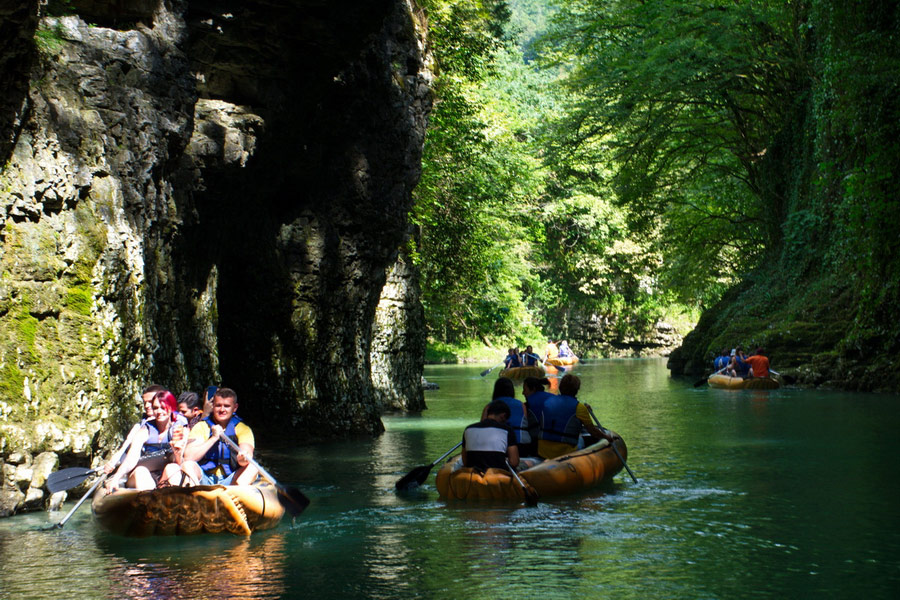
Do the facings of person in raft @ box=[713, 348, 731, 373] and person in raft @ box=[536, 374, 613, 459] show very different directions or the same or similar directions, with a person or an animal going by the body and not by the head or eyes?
same or similar directions

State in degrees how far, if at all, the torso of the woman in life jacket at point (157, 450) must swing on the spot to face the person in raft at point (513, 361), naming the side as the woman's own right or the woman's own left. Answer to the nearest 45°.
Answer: approximately 135° to the woman's own left

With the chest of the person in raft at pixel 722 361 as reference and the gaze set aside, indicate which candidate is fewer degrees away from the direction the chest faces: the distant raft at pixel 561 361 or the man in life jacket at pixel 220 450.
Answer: the distant raft

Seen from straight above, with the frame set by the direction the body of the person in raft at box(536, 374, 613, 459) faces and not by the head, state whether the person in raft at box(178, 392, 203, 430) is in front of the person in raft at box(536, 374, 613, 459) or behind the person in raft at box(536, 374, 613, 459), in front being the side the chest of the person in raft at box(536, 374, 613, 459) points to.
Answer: behind

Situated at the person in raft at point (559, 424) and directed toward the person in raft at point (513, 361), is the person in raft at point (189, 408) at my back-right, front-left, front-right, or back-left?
back-left

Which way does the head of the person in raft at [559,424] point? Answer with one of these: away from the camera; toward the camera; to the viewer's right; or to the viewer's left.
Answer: away from the camera

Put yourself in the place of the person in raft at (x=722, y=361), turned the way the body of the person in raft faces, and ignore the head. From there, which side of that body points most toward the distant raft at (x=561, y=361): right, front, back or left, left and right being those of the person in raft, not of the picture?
front

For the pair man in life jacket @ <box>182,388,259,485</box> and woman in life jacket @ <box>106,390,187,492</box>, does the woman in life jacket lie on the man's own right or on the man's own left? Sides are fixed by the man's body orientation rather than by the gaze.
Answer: on the man's own right

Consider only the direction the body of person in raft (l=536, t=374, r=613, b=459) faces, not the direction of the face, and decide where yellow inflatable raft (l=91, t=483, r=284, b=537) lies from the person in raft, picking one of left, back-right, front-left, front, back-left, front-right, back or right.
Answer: back
